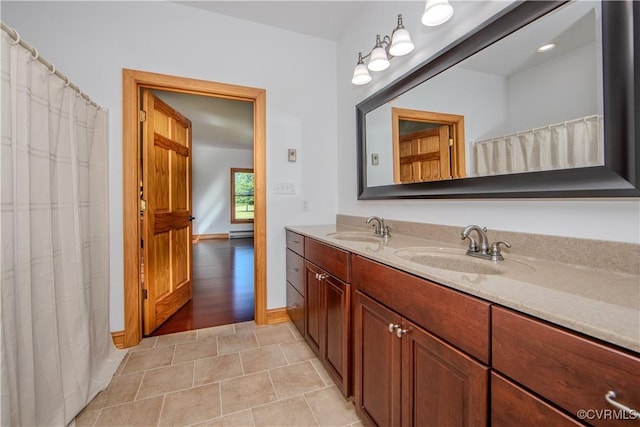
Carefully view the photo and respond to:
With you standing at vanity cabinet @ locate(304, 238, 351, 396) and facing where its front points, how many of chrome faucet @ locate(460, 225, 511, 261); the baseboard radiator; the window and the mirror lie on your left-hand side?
2

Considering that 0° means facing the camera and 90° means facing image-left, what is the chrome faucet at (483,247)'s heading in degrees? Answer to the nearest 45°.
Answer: approximately 45°

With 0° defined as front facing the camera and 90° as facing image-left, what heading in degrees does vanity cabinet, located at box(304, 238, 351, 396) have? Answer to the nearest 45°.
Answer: approximately 45°

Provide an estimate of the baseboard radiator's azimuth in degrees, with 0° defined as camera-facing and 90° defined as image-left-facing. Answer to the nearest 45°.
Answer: approximately 0°

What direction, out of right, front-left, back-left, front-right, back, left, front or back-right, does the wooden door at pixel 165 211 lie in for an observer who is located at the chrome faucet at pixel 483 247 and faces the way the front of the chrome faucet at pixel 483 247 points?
front-right

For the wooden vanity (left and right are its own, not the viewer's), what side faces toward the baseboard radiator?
right

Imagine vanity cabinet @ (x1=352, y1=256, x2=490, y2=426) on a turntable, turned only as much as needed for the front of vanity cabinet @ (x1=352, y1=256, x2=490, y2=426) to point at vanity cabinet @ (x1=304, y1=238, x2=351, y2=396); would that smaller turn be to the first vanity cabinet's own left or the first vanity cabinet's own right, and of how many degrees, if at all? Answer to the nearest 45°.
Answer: approximately 90° to the first vanity cabinet's own right

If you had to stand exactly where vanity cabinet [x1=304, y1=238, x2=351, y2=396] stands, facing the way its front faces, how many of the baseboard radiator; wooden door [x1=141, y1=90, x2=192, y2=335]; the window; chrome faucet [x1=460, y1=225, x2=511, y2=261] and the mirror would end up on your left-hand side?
2

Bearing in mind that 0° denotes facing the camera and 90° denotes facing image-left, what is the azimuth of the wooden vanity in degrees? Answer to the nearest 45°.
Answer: approximately 45°
